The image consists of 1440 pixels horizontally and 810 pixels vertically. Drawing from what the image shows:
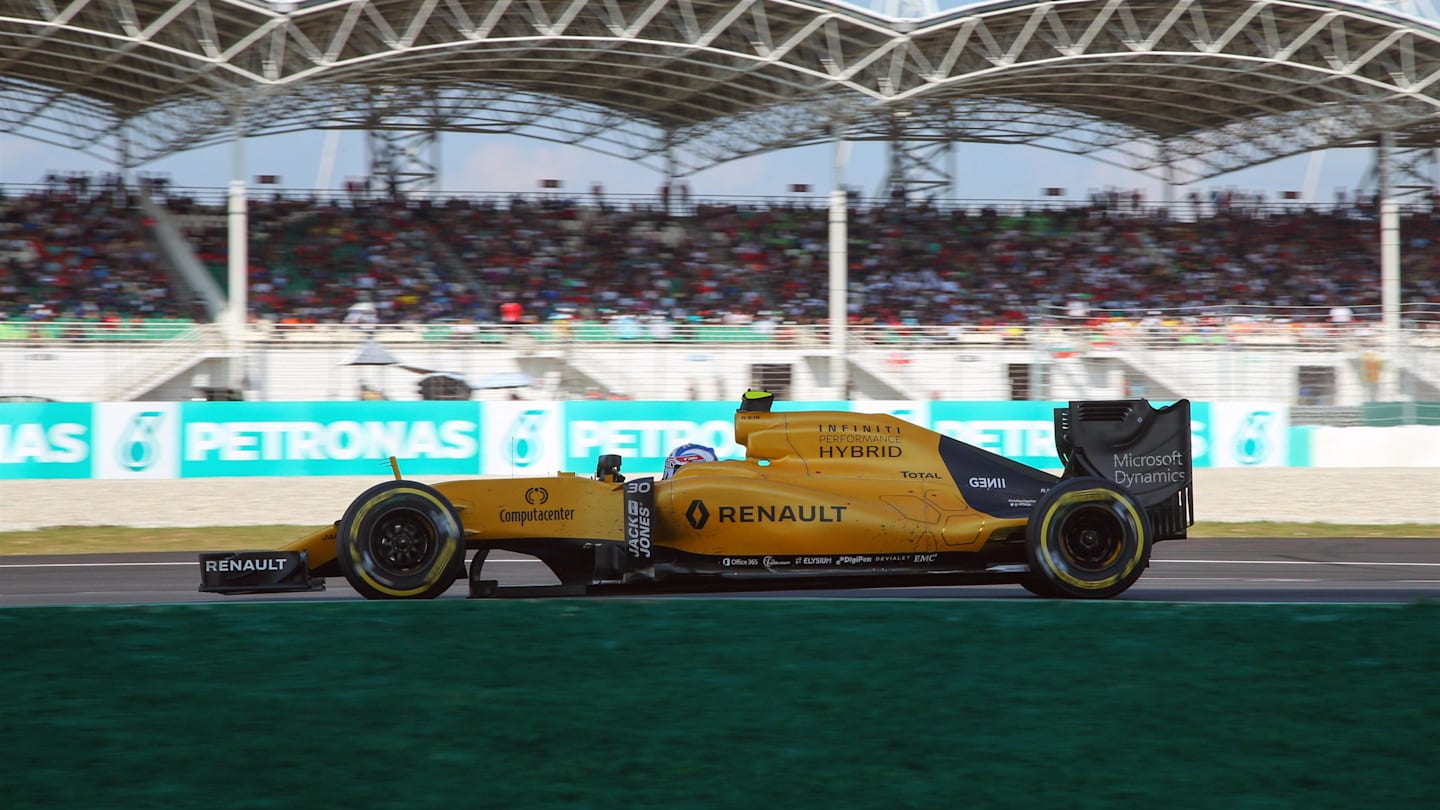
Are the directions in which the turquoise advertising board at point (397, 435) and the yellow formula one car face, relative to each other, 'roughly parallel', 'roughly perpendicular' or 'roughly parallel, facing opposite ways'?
roughly perpendicular

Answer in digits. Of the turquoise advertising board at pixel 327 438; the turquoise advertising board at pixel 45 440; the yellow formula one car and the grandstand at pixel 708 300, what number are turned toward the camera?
3

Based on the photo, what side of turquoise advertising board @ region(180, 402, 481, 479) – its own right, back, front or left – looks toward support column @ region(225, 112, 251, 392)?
back

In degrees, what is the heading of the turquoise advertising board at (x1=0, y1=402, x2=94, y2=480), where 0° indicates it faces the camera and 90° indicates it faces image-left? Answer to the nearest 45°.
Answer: approximately 0°

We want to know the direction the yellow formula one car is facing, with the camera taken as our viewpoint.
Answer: facing to the left of the viewer

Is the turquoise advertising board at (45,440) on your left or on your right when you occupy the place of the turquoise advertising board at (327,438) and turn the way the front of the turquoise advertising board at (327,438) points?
on your right

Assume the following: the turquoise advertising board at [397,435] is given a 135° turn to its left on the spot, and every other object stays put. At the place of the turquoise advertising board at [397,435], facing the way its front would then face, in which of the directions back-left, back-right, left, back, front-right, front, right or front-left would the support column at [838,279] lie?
front

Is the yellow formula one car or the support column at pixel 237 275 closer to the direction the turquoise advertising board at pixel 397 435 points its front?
the yellow formula one car

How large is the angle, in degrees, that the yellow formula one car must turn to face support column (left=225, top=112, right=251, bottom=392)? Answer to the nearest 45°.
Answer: approximately 45° to its right

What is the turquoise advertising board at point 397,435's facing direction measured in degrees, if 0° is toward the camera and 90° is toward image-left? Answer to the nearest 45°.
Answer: approximately 0°

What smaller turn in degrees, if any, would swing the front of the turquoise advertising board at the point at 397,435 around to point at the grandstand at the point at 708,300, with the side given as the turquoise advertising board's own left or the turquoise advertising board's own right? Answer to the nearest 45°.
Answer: approximately 135° to the turquoise advertising board's own left

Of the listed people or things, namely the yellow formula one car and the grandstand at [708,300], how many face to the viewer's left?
1
